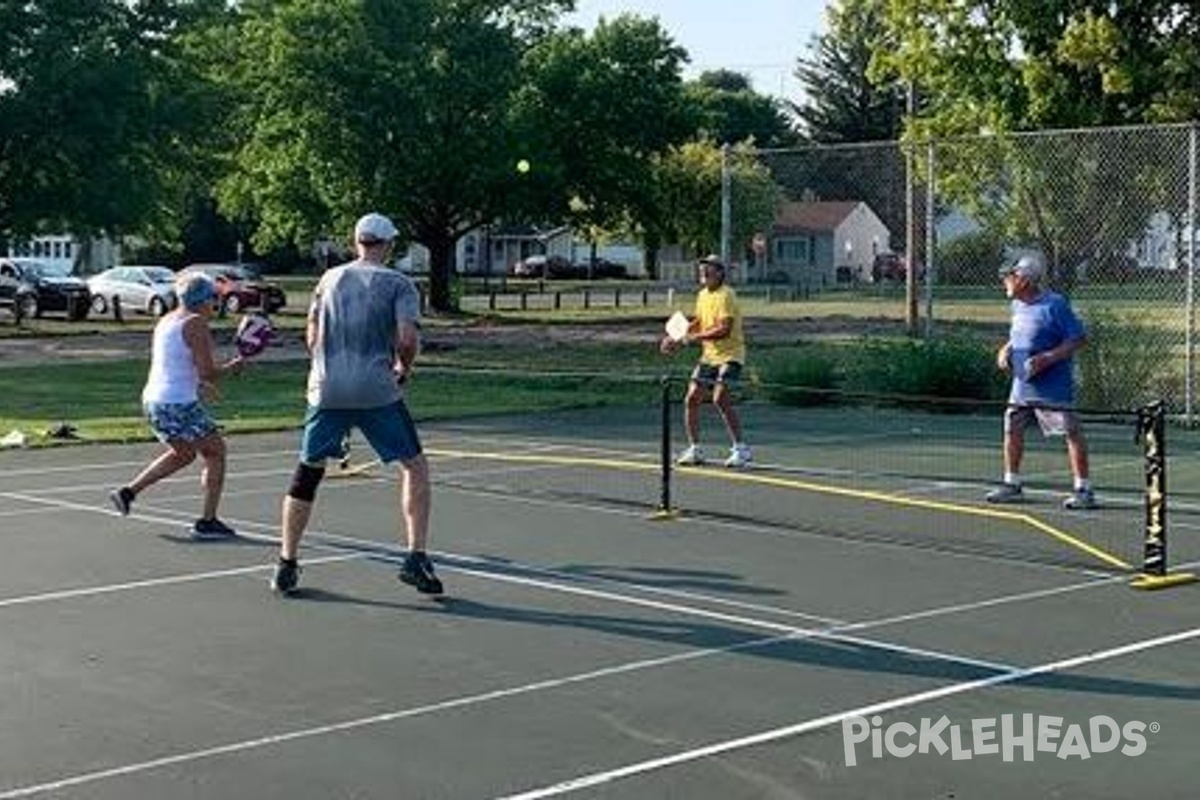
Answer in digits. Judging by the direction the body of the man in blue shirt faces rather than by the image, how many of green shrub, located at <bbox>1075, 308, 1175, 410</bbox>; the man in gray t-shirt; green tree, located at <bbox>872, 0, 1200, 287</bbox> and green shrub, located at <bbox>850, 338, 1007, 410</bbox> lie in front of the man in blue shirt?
1

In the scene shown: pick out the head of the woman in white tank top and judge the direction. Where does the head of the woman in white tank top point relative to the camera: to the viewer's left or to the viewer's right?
to the viewer's right

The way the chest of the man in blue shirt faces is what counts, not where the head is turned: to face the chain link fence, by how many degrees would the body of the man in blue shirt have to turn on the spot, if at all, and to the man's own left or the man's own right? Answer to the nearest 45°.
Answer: approximately 135° to the man's own right

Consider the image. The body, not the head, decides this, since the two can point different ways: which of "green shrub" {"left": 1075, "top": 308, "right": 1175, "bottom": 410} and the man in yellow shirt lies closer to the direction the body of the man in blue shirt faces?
the man in yellow shirt

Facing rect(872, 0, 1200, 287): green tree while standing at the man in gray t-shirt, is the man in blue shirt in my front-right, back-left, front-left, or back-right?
front-right

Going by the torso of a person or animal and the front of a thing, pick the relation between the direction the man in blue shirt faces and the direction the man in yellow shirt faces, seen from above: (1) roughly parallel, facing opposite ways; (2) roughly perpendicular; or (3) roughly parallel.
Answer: roughly parallel

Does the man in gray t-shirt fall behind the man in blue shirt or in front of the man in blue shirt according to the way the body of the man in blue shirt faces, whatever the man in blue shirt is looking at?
in front

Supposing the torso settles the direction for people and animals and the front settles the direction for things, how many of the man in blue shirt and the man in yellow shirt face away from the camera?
0

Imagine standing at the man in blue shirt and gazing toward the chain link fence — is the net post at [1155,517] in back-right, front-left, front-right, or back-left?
back-right

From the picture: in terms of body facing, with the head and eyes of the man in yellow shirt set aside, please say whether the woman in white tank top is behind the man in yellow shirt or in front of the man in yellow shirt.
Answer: in front

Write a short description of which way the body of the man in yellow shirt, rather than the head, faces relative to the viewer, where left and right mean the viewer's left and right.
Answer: facing the viewer and to the left of the viewer

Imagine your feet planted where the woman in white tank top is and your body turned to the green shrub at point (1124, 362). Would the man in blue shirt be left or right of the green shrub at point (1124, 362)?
right

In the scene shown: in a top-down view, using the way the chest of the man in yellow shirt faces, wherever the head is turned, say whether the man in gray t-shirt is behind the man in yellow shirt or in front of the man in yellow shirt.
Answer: in front

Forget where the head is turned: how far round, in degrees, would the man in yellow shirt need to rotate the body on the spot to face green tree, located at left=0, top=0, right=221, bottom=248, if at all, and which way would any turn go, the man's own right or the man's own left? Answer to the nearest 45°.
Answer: approximately 90° to the man's own right
